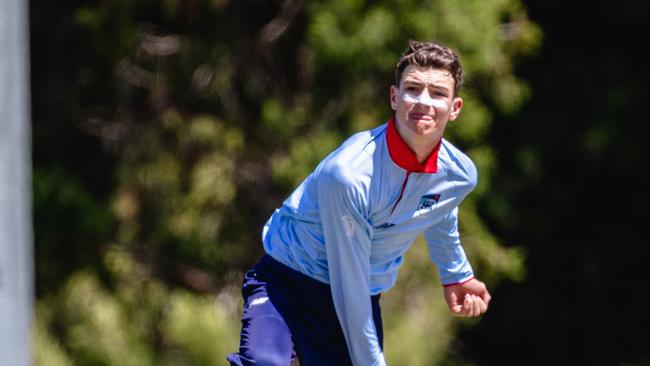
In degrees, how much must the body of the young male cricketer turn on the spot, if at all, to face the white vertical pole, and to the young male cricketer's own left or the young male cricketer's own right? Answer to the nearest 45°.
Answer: approximately 90° to the young male cricketer's own right
